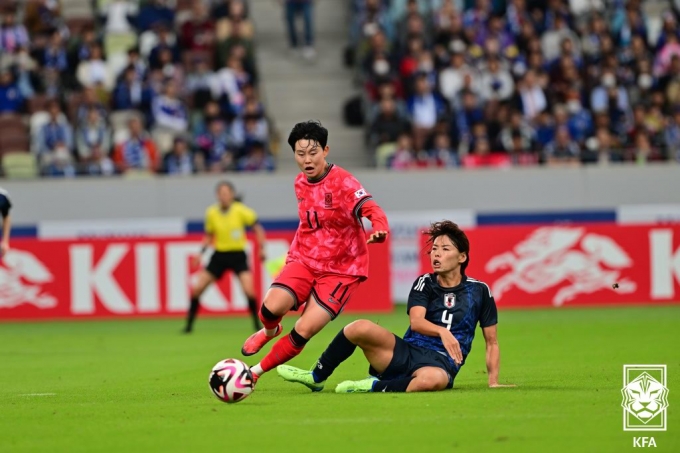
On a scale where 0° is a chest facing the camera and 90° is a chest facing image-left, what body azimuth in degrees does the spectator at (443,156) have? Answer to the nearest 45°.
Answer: approximately 0°

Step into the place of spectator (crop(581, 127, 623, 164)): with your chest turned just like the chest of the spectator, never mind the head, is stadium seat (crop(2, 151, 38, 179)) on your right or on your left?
on your right

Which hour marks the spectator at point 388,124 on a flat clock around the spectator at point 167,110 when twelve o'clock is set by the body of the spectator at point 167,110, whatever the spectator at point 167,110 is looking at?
the spectator at point 388,124 is roughly at 9 o'clock from the spectator at point 167,110.

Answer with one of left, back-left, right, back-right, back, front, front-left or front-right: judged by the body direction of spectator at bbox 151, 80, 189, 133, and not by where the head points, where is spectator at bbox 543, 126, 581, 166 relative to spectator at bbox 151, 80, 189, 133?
left

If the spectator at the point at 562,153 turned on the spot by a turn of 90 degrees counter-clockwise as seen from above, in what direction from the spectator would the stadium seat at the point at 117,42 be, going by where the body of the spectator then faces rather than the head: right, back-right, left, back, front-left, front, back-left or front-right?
back

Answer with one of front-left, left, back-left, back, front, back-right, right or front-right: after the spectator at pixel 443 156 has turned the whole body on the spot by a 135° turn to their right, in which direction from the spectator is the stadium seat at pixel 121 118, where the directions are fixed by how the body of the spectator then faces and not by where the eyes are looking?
front-left

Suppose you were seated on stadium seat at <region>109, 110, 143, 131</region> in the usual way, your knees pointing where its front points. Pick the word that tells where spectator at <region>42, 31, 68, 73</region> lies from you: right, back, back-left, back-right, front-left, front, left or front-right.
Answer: back-right

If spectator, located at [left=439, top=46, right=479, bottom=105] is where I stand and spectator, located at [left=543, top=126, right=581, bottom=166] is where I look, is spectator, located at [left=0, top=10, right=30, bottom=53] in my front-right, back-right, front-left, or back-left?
back-right

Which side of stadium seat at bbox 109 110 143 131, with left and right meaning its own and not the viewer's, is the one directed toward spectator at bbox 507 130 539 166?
left

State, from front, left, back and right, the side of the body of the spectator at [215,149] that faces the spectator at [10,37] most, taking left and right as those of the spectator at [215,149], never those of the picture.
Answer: right

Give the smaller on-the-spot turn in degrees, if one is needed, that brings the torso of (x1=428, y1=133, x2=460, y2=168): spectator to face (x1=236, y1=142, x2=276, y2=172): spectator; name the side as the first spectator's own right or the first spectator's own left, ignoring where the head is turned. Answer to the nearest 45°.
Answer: approximately 90° to the first spectator's own right

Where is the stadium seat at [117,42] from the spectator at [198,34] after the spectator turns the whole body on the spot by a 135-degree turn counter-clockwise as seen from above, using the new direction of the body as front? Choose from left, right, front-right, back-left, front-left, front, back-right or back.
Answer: back-left
